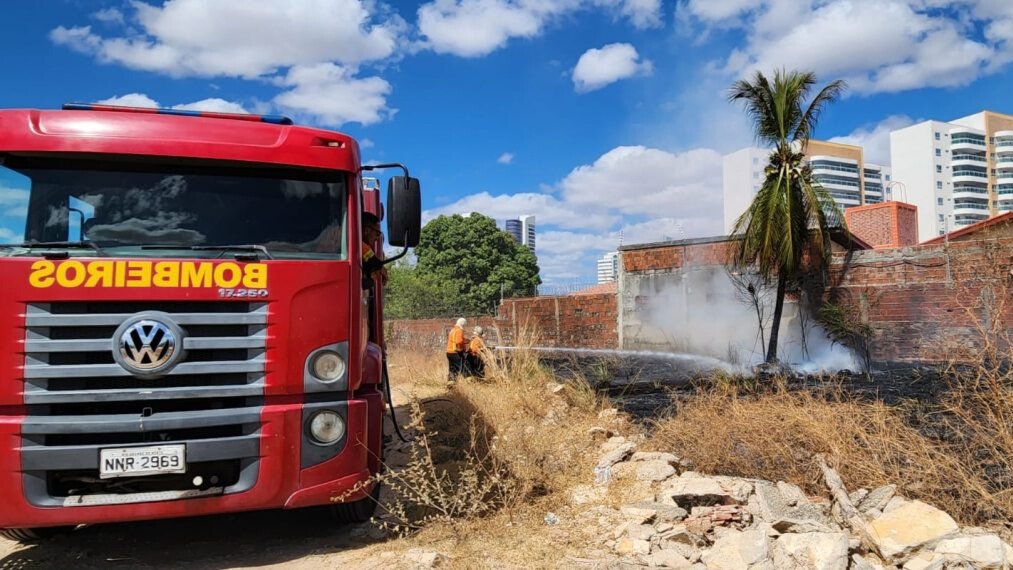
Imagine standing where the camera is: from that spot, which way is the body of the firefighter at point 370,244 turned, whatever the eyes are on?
to the viewer's right

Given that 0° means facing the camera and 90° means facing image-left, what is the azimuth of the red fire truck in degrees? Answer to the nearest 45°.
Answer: approximately 0°

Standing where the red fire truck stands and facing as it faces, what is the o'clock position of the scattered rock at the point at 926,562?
The scattered rock is roughly at 10 o'clock from the red fire truck.

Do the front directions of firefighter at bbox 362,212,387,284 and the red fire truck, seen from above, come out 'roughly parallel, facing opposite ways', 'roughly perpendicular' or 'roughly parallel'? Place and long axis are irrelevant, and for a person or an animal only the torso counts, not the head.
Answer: roughly perpendicular

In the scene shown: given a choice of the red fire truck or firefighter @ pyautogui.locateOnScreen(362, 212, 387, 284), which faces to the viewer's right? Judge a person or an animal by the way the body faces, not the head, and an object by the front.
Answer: the firefighter

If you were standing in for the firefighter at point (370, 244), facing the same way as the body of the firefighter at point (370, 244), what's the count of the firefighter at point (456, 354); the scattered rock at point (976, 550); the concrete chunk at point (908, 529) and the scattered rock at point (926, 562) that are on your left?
1

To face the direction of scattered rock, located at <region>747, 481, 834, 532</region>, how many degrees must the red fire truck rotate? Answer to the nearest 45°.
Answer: approximately 90° to its left

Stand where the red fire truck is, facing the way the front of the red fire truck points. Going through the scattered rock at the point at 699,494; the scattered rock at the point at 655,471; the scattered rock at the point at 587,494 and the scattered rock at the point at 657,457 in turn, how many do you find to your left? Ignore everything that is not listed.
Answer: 4

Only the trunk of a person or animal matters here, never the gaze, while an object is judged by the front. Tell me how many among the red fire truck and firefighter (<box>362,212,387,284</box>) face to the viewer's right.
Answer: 1

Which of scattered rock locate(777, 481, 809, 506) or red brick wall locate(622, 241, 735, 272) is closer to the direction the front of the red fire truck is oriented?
the scattered rock

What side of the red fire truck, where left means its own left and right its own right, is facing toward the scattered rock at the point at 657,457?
left

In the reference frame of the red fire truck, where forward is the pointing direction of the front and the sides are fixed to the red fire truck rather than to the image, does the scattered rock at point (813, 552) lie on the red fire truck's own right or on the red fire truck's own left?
on the red fire truck's own left
